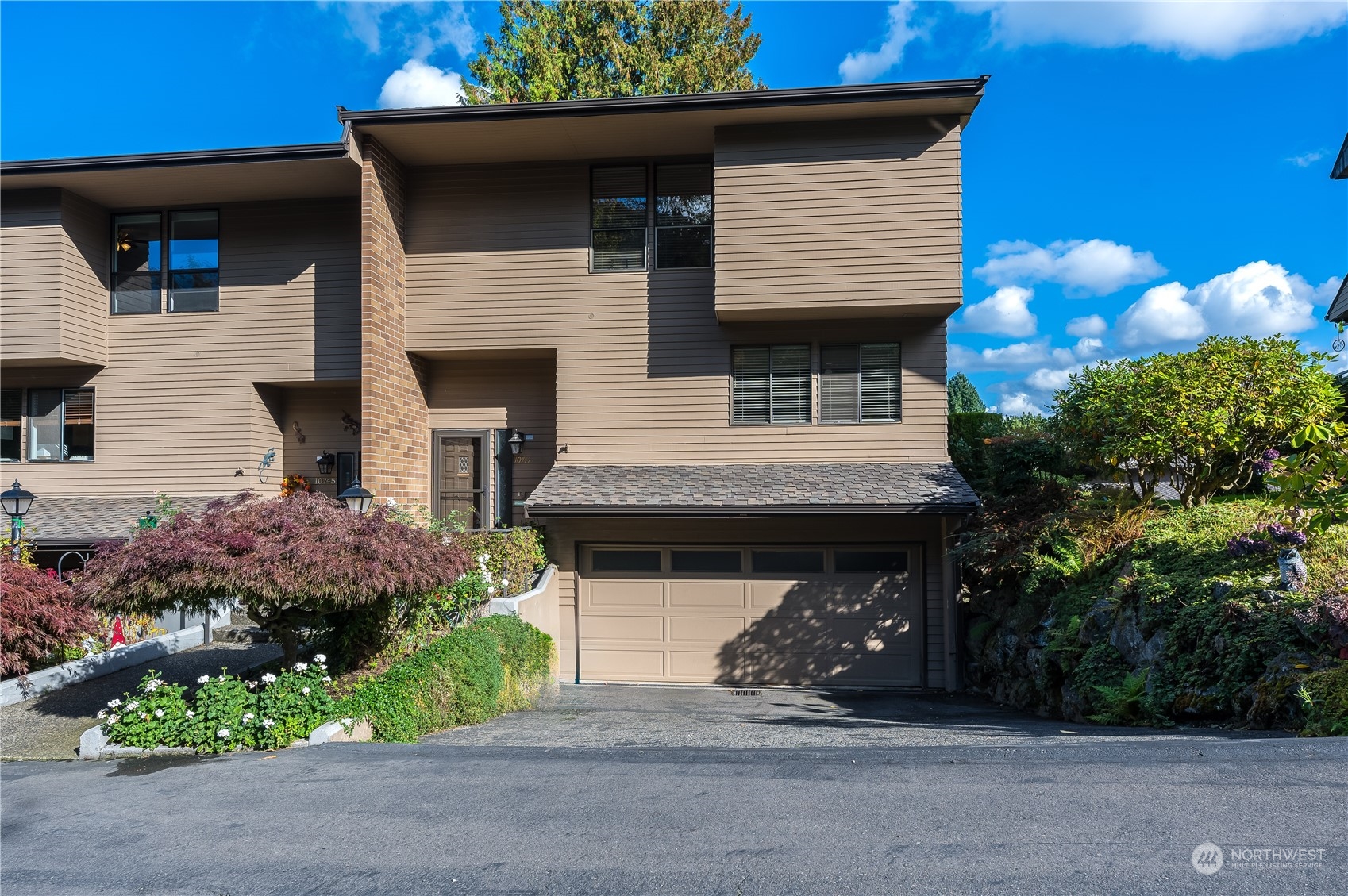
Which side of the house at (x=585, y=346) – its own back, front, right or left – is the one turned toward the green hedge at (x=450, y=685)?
front

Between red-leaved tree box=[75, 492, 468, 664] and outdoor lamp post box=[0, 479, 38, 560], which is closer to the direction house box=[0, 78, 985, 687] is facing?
the red-leaved tree

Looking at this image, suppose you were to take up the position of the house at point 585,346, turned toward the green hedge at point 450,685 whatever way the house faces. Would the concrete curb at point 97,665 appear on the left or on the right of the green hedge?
right

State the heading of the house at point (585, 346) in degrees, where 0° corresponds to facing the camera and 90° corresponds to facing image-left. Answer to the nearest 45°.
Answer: approximately 0°

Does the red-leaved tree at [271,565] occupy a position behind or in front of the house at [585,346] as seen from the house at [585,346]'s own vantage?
in front
